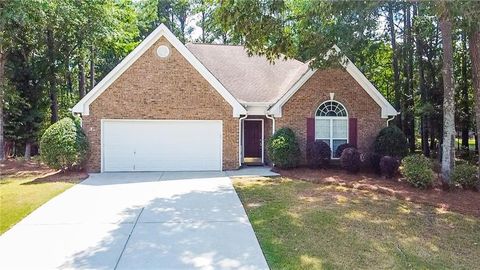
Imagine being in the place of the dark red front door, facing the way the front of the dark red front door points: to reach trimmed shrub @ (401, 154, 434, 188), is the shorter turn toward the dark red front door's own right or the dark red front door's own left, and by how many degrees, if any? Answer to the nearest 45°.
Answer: approximately 45° to the dark red front door's own left

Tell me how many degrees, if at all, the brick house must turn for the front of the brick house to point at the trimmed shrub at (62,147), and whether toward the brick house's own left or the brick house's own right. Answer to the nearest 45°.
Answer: approximately 90° to the brick house's own right

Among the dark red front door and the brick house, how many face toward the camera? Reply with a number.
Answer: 2

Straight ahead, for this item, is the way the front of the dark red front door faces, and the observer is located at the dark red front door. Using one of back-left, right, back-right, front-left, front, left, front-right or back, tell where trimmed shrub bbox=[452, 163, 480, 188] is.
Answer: front-left

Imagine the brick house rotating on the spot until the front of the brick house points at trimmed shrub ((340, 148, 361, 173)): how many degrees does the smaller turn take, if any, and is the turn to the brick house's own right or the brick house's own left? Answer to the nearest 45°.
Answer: approximately 90° to the brick house's own left

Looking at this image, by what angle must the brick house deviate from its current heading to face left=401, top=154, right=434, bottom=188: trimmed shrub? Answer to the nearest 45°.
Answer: approximately 45° to its left

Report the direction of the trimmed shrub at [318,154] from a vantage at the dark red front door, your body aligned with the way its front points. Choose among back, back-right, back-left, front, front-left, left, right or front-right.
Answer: front-left

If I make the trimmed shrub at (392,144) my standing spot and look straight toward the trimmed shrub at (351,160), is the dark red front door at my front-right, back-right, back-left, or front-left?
front-right

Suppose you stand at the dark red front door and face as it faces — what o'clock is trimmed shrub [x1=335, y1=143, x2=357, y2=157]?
The trimmed shrub is roughly at 10 o'clock from the dark red front door.

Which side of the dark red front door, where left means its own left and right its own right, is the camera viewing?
front

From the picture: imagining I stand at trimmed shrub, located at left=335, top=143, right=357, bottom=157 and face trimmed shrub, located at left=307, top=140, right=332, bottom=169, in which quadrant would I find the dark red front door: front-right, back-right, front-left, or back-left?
front-right

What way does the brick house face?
toward the camera
